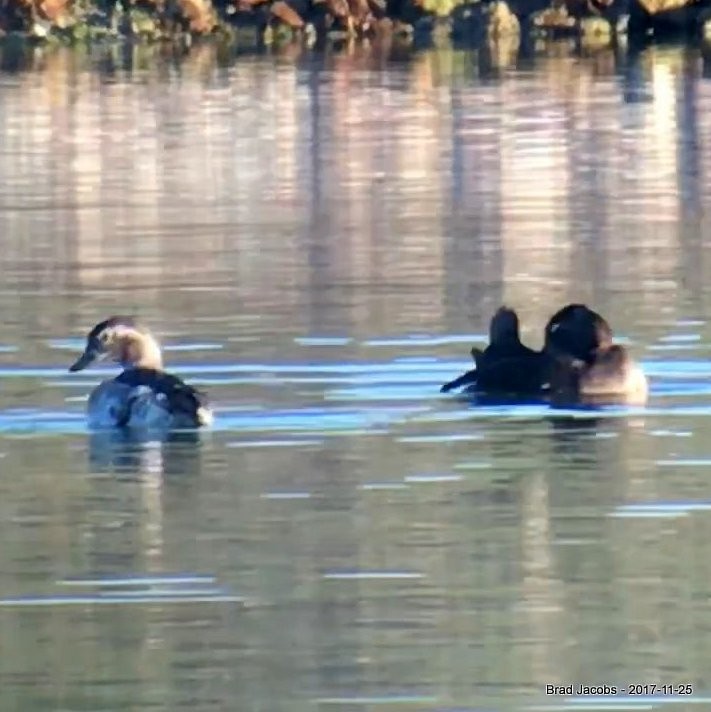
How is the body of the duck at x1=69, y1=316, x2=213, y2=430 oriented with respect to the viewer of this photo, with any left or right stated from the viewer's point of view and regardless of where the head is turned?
facing to the left of the viewer

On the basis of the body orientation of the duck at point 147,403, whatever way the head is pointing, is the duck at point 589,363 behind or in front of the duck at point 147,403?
behind

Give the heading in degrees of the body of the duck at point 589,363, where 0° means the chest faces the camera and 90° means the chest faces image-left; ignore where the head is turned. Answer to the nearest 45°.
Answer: approximately 45°

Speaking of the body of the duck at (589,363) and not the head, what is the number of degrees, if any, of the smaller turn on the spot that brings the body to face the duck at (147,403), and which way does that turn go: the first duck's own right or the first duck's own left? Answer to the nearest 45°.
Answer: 0° — it already faces it

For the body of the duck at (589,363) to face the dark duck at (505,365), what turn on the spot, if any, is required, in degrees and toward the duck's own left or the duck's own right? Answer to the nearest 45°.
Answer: approximately 45° to the duck's own right

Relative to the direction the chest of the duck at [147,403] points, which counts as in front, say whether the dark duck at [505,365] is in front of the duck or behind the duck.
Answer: behind
